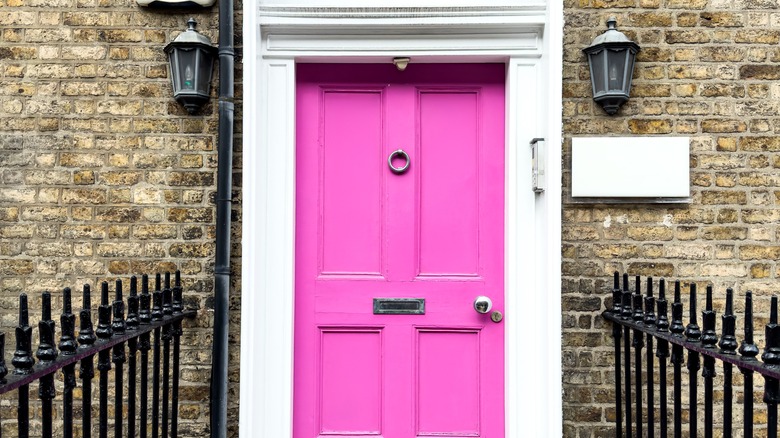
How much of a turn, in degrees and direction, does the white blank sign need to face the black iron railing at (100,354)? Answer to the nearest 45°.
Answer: approximately 45° to its right

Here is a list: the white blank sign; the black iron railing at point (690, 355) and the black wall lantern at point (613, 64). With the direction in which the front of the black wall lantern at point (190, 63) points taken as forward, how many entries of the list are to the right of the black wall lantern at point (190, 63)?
0

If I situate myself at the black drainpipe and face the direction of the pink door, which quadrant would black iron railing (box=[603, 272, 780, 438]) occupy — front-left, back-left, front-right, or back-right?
front-right

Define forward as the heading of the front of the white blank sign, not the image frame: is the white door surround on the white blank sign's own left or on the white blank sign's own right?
on the white blank sign's own right

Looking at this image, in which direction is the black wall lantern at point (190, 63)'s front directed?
toward the camera

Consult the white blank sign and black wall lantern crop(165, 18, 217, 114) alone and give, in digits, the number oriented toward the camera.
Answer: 2

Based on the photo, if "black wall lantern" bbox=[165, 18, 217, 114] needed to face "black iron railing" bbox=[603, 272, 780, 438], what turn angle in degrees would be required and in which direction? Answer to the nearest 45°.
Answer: approximately 45° to its left

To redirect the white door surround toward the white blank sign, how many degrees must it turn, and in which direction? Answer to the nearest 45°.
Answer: approximately 90° to its left

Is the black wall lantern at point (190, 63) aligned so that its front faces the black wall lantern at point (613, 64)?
no

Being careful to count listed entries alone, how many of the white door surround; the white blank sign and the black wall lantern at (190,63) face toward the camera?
3

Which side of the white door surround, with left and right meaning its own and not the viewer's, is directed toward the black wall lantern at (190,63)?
right

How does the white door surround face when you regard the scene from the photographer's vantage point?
facing the viewer

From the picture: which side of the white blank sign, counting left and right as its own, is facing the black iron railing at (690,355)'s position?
front

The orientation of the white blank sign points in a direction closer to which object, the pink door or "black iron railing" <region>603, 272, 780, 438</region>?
the black iron railing

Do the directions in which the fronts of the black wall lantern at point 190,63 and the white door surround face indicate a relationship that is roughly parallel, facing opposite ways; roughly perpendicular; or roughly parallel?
roughly parallel
